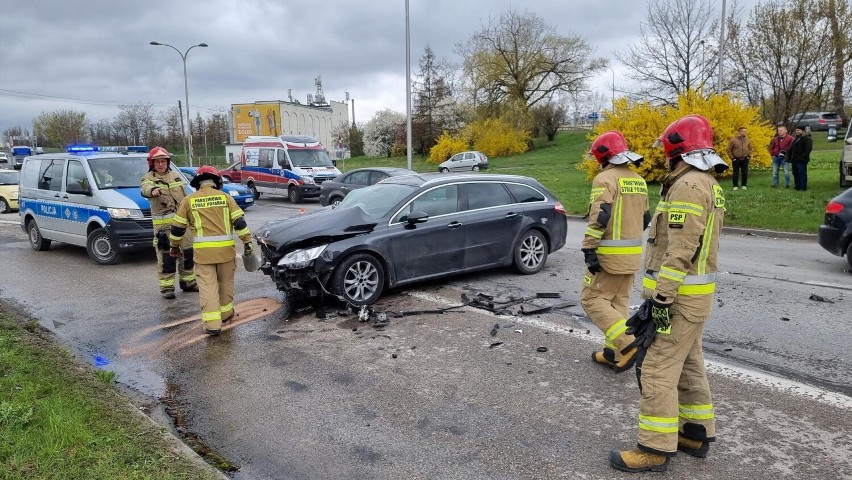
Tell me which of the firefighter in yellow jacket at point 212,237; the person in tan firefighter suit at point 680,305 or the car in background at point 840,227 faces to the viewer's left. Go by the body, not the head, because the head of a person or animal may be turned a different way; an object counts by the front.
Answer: the person in tan firefighter suit at point 680,305

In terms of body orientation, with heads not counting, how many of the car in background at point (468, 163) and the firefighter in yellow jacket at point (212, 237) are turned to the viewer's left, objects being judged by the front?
1

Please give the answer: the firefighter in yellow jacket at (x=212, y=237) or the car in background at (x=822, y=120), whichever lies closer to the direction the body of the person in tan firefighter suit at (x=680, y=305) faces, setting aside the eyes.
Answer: the firefighter in yellow jacket

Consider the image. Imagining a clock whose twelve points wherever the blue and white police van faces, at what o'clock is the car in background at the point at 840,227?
The car in background is roughly at 12 o'clock from the blue and white police van.

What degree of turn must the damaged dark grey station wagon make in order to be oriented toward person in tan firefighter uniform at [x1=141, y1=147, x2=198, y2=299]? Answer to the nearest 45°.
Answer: approximately 45° to its right

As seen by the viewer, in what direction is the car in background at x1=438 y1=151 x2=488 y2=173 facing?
to the viewer's left

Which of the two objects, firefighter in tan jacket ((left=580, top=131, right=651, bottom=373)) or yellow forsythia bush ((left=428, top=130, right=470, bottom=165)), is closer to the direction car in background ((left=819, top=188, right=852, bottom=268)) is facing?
the yellow forsythia bush

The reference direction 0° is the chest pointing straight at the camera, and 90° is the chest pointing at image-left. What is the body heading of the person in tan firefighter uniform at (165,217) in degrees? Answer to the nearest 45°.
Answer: approximately 0°

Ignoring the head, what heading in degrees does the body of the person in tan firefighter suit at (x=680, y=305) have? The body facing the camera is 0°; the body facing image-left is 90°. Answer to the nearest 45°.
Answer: approximately 90°

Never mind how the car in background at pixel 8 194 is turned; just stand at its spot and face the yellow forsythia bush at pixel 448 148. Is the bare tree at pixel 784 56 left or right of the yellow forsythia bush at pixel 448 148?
right

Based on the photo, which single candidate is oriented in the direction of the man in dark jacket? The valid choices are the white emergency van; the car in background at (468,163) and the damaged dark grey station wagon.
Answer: the white emergency van
